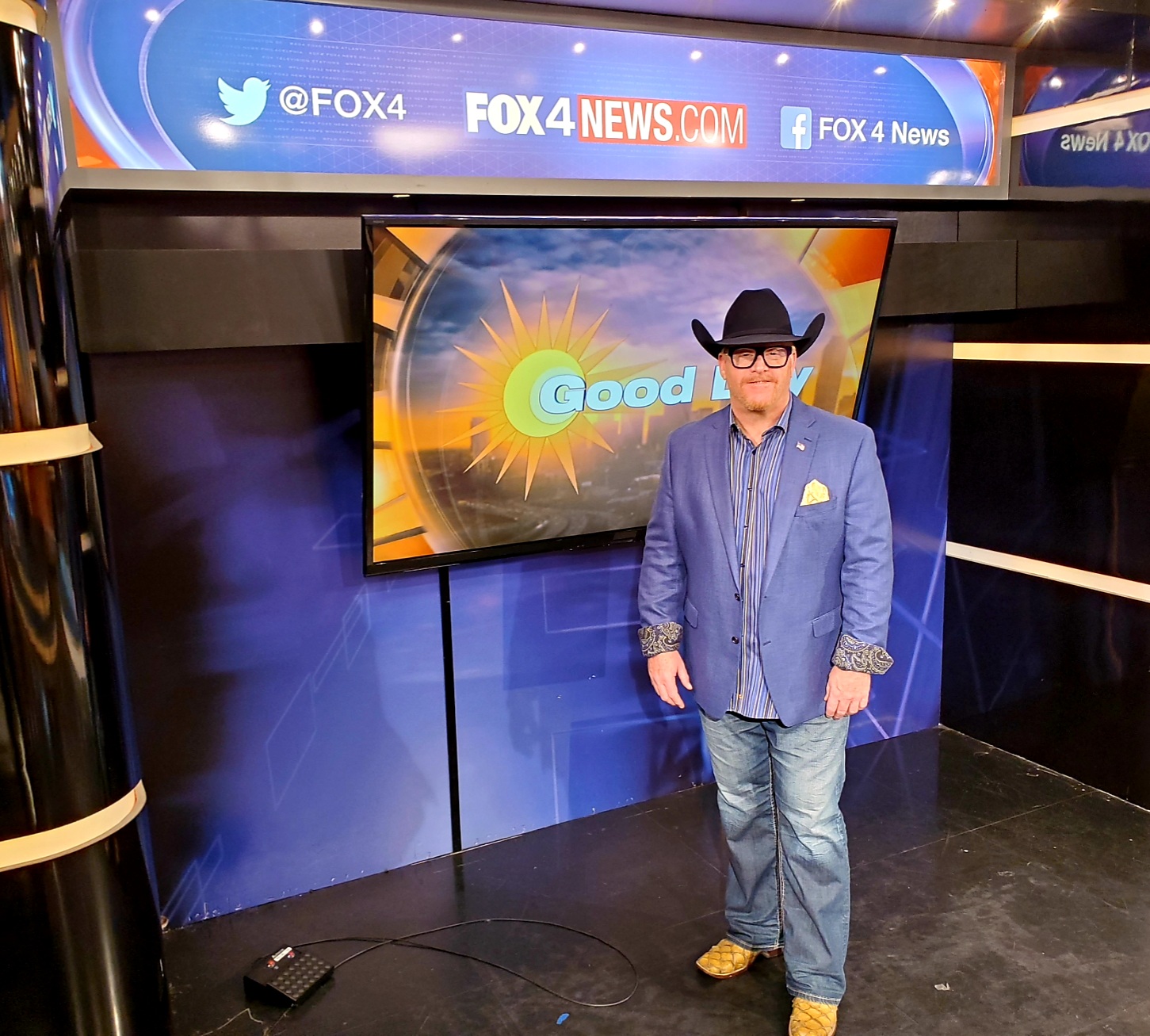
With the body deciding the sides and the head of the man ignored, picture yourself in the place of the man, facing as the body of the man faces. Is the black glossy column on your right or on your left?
on your right

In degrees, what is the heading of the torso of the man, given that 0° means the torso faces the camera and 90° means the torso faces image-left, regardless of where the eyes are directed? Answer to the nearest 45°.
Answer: approximately 0°

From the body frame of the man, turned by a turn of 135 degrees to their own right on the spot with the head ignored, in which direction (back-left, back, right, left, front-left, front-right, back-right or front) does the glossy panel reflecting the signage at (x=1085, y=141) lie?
right

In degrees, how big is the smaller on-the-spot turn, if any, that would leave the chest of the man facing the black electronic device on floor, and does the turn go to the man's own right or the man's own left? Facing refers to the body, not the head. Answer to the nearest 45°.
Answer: approximately 90° to the man's own right
